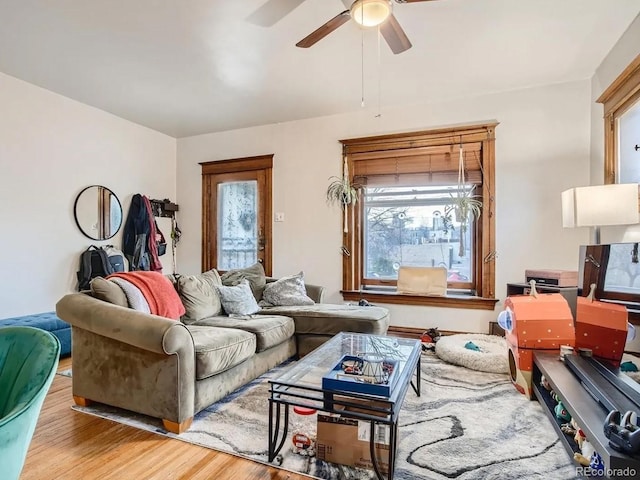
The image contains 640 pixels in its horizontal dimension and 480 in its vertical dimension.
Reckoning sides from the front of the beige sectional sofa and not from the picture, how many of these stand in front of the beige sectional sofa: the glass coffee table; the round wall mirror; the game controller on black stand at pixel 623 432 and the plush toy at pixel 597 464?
3

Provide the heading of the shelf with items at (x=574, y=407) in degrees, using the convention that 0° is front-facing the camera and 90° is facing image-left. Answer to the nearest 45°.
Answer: approximately 90°

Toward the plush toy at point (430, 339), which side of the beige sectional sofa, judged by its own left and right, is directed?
left

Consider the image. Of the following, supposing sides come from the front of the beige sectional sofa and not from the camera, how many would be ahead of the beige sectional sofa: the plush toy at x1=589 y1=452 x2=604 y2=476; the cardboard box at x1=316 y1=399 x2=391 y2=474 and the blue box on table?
3

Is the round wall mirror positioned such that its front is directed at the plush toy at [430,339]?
yes

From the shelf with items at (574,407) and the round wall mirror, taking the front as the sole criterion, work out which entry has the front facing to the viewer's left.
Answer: the shelf with items

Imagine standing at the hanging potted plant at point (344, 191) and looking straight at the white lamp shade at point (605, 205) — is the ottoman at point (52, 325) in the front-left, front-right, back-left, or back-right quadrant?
back-right

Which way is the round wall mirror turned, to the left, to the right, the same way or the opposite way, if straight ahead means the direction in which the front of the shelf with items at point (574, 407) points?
the opposite way

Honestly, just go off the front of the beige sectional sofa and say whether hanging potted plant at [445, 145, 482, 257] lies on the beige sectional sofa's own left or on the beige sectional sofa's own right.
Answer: on the beige sectional sofa's own left
